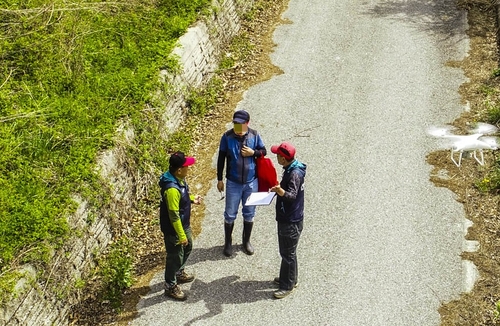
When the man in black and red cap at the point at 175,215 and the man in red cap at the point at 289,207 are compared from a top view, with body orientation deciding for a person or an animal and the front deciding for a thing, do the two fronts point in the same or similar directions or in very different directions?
very different directions

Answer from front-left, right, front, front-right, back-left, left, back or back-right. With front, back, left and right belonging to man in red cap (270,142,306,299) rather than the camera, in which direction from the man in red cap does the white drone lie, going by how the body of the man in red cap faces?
back-right

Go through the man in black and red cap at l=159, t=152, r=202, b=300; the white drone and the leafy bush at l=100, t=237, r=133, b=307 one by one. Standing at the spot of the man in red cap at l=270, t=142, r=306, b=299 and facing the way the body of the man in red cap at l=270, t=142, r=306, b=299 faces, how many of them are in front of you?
2

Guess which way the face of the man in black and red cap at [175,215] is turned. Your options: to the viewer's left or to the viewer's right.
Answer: to the viewer's right

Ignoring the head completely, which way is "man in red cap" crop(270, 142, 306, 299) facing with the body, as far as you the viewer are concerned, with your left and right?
facing to the left of the viewer

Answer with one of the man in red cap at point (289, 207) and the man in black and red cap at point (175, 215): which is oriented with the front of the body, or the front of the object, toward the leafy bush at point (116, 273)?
the man in red cap at point (289, 207)

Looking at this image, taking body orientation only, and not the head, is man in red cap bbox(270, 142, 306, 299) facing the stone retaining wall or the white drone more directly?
the stone retaining wall

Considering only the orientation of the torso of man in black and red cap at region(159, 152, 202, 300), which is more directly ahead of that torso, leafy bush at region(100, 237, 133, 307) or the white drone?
the white drone

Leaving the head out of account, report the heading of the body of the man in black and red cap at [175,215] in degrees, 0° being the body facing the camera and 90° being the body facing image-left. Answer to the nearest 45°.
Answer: approximately 270°

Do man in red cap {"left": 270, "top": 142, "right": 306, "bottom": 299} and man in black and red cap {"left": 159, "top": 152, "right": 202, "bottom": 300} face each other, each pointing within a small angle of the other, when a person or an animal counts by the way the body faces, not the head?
yes

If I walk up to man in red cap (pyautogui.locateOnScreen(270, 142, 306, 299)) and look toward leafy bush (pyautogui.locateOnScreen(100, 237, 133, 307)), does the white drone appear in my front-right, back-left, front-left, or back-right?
back-right

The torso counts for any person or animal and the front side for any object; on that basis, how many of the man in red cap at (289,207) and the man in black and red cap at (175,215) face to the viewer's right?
1
